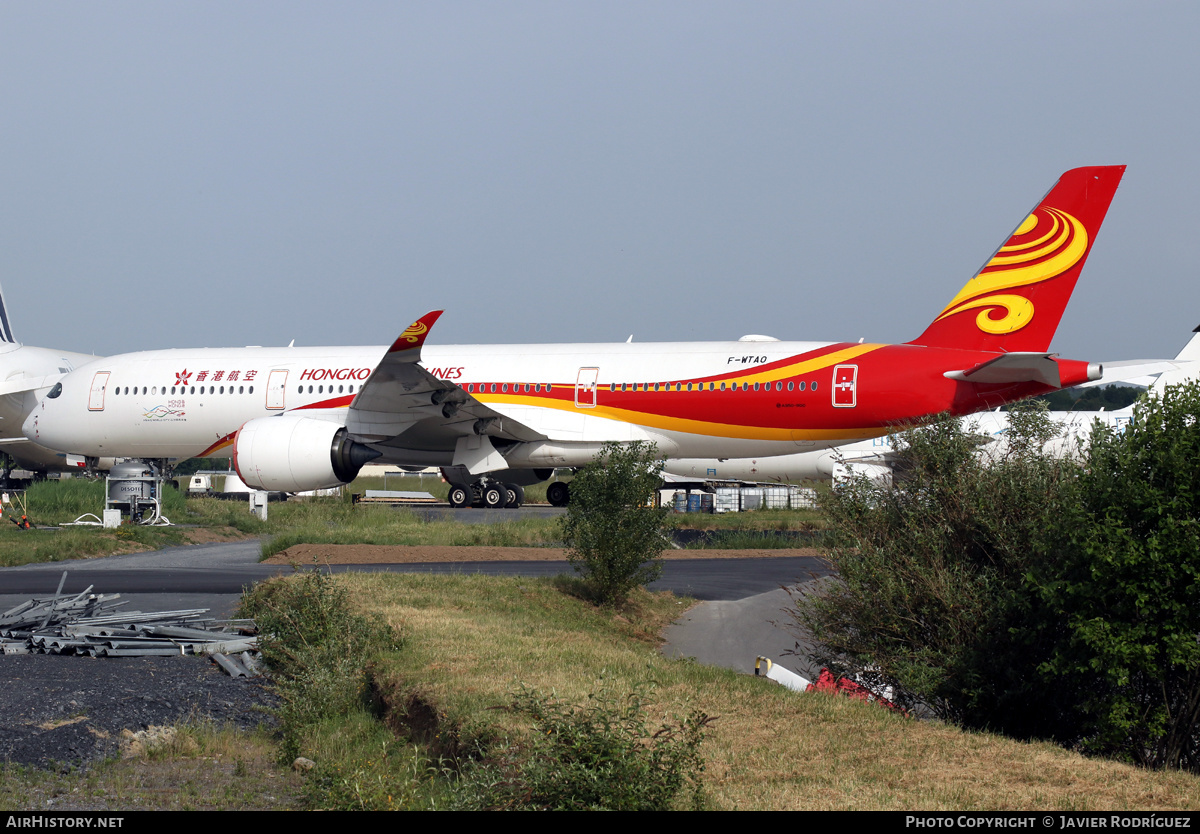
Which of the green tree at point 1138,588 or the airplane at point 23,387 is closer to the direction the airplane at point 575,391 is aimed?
the airplane

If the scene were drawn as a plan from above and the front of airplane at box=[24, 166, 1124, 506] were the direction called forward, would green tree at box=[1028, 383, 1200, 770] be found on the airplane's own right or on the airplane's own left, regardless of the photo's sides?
on the airplane's own left

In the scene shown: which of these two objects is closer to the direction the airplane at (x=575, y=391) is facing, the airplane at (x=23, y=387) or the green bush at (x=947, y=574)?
the airplane

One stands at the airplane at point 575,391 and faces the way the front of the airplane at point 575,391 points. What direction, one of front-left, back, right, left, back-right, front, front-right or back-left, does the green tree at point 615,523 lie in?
left

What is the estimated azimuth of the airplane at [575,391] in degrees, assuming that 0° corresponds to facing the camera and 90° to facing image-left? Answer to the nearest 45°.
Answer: approximately 90°

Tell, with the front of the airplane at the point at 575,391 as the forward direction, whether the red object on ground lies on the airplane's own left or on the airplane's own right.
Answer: on the airplane's own left

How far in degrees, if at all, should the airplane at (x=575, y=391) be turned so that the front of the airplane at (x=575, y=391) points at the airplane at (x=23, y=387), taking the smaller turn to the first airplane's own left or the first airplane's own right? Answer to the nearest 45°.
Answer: approximately 45° to the first airplane's own right

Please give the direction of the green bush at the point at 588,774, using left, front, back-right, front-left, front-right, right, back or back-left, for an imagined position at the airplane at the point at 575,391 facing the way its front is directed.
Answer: left

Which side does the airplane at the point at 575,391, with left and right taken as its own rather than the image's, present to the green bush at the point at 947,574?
left

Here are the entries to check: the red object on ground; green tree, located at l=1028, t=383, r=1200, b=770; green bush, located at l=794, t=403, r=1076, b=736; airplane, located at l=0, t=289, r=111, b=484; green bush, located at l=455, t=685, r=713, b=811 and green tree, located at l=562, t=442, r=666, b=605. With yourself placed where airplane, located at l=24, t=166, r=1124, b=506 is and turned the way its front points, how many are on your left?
5
